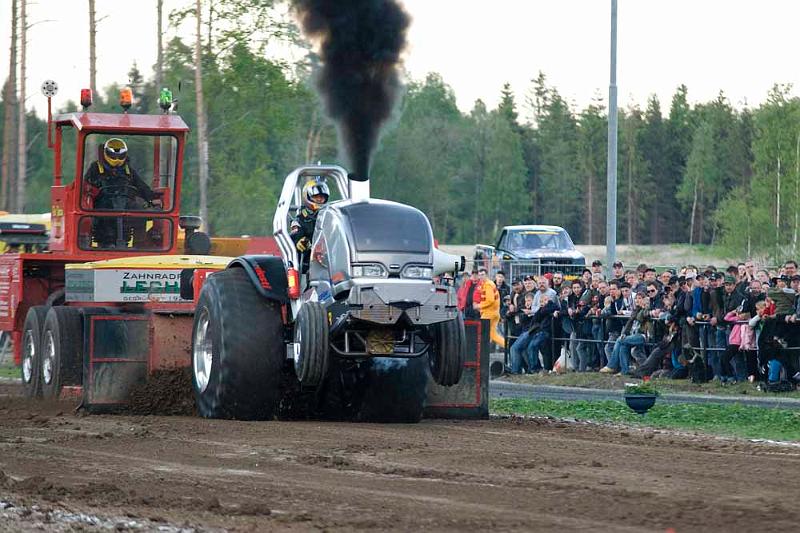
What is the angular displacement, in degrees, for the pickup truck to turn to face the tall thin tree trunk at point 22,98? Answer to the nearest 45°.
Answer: approximately 135° to its right

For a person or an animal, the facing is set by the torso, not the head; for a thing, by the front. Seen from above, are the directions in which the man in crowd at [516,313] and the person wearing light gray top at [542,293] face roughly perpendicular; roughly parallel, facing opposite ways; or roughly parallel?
roughly parallel

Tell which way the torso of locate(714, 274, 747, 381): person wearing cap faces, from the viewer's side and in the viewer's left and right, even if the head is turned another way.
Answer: facing the viewer and to the left of the viewer

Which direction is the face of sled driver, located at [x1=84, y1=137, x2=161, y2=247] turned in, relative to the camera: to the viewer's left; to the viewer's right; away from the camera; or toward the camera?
toward the camera

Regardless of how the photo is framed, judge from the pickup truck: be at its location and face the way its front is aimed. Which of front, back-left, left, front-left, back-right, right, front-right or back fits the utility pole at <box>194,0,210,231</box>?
back-right

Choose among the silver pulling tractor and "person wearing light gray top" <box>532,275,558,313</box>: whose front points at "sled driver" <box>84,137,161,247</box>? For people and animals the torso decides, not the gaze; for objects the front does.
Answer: the person wearing light gray top

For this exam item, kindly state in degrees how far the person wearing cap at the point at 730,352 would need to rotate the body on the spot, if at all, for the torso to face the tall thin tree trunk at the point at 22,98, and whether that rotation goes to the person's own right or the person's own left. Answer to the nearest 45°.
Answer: approximately 90° to the person's own right

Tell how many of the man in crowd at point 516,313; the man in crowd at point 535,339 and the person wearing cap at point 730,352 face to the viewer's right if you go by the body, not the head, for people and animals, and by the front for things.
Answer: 0

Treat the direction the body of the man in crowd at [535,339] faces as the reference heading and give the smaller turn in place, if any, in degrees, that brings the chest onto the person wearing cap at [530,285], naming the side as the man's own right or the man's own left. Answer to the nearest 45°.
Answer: approximately 135° to the man's own right

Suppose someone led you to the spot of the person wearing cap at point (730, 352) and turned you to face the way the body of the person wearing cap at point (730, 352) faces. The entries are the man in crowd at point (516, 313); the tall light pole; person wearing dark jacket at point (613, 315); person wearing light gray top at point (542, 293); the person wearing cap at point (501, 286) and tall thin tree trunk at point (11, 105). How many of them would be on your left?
0

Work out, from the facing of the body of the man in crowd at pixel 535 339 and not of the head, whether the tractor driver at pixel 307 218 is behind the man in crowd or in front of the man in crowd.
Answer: in front

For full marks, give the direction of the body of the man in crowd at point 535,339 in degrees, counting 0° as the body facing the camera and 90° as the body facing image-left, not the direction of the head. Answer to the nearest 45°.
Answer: approximately 45°

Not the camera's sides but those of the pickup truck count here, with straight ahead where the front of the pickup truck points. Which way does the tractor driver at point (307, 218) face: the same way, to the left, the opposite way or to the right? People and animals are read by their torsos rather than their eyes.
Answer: the same way

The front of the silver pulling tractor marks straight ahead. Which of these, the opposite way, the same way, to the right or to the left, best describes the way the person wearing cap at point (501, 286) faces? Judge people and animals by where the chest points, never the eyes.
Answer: to the right
